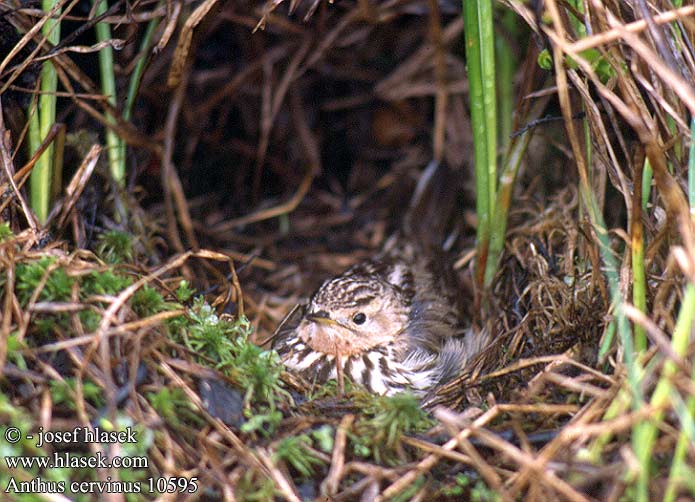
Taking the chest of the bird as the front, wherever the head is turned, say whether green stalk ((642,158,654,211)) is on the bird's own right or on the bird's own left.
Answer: on the bird's own left

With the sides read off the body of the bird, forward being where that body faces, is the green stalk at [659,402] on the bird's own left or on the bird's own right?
on the bird's own left

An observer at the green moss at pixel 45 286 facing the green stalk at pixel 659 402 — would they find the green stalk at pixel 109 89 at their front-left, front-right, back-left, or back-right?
back-left

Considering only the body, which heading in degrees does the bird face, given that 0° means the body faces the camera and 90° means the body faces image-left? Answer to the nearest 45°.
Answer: approximately 45°

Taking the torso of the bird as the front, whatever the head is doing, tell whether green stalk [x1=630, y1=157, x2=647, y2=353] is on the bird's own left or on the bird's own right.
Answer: on the bird's own left

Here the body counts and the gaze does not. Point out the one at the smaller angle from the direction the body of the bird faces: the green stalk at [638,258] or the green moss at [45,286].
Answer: the green moss

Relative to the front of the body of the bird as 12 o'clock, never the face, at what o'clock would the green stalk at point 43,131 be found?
The green stalk is roughly at 1 o'clock from the bird.
